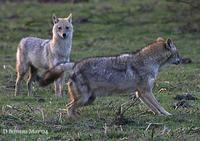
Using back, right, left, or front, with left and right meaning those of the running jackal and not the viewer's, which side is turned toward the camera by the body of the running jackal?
right

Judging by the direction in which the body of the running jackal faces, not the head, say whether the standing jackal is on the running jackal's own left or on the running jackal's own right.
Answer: on the running jackal's own left
